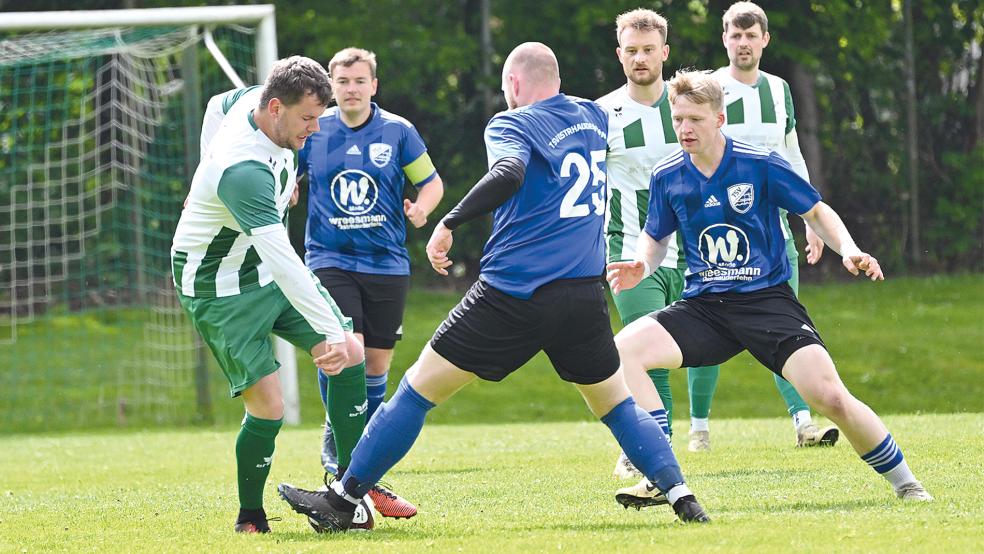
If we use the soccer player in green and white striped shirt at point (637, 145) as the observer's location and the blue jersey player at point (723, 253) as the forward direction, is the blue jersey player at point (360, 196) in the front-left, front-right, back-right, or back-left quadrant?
back-right

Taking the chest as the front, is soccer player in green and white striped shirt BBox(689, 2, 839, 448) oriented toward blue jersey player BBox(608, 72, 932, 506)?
yes

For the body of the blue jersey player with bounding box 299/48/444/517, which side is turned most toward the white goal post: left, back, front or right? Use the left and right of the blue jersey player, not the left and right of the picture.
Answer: back

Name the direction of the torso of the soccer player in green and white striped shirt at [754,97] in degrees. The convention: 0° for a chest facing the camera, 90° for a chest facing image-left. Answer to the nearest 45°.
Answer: approximately 0°

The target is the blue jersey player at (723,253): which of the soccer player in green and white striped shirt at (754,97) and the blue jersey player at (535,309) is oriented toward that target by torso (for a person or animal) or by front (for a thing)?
the soccer player in green and white striped shirt

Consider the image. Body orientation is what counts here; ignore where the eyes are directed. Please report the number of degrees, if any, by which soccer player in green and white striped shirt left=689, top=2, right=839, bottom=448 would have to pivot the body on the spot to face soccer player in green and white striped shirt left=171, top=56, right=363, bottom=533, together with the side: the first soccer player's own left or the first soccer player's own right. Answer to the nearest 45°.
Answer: approximately 45° to the first soccer player's own right

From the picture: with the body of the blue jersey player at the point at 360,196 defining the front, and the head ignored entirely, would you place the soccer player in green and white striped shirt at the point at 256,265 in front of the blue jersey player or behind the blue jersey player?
in front

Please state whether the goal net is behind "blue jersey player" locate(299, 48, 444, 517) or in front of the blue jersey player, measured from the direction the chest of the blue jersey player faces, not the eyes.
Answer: behind

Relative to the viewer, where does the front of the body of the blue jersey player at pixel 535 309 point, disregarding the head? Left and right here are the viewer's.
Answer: facing away from the viewer and to the left of the viewer
